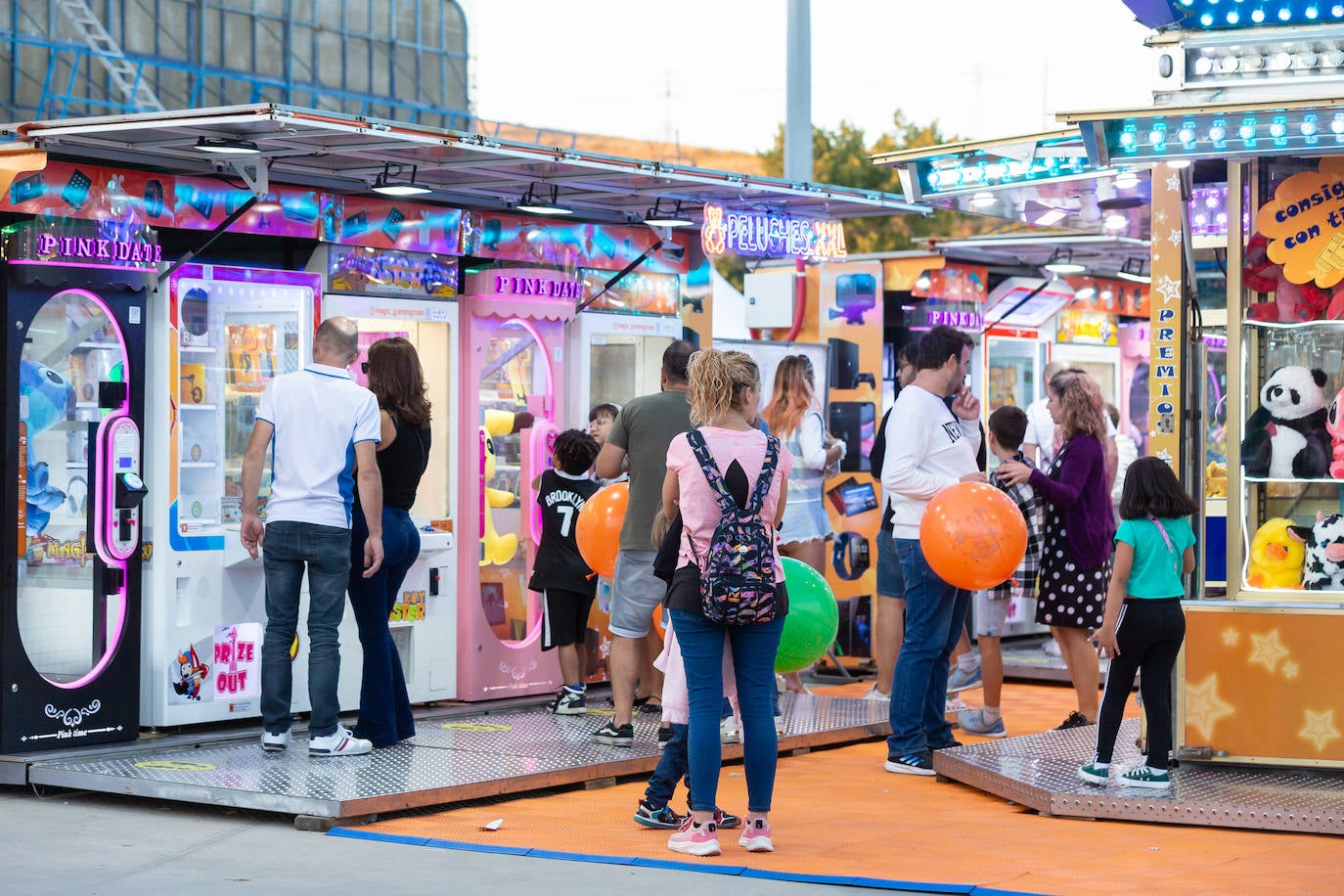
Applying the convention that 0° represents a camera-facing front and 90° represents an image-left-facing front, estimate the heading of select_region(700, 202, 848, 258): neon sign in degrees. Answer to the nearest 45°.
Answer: approximately 315°

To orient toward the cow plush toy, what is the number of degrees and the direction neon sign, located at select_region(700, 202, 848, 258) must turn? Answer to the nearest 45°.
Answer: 0° — it already faces it

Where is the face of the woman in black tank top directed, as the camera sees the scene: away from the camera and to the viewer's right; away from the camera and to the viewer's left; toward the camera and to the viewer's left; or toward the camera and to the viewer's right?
away from the camera and to the viewer's left

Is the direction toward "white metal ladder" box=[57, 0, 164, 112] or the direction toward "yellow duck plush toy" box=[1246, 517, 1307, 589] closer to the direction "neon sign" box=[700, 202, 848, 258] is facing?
the yellow duck plush toy

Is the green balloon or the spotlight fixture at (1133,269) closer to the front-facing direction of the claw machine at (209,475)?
the green balloon

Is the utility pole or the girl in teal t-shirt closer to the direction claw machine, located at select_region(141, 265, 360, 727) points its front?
the girl in teal t-shirt

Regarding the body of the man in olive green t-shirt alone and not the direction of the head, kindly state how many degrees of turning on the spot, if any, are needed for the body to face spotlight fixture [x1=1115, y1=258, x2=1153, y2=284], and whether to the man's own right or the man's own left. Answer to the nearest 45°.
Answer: approximately 90° to the man's own right

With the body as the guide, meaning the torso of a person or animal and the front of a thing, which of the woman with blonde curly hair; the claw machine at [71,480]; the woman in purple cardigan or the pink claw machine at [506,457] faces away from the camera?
the woman with blonde curly hair

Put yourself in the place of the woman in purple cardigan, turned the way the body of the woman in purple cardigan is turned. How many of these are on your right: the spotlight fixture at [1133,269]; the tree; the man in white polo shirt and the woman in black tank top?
2

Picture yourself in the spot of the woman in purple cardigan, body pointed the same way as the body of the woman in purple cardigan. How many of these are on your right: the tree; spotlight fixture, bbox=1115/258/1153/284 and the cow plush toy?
2

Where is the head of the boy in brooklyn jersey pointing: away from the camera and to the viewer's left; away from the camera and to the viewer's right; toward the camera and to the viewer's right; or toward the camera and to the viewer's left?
away from the camera and to the viewer's left

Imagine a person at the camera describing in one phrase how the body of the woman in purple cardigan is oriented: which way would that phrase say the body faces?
to the viewer's left
